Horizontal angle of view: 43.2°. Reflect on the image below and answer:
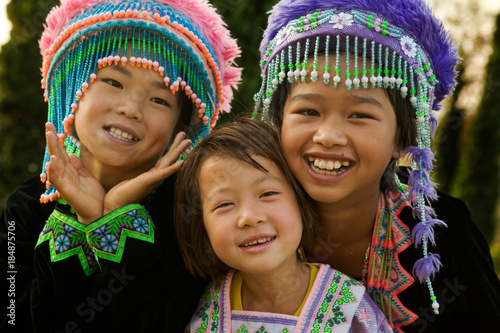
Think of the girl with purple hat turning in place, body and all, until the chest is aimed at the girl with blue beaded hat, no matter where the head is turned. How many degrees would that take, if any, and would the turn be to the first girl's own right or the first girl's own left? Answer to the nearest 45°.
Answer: approximately 45° to the first girl's own right

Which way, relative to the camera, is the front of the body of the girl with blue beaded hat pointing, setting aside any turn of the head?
toward the camera

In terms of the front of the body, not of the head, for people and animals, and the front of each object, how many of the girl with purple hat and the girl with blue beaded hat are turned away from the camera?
0

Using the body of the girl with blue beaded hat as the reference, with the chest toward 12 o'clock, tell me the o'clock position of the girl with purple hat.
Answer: The girl with purple hat is roughly at 10 o'clock from the girl with blue beaded hat.

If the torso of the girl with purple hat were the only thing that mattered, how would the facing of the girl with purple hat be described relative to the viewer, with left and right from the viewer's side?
facing the viewer and to the left of the viewer

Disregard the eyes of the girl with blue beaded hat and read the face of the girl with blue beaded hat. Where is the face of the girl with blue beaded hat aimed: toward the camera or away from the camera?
toward the camera

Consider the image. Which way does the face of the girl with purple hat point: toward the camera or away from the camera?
toward the camera
